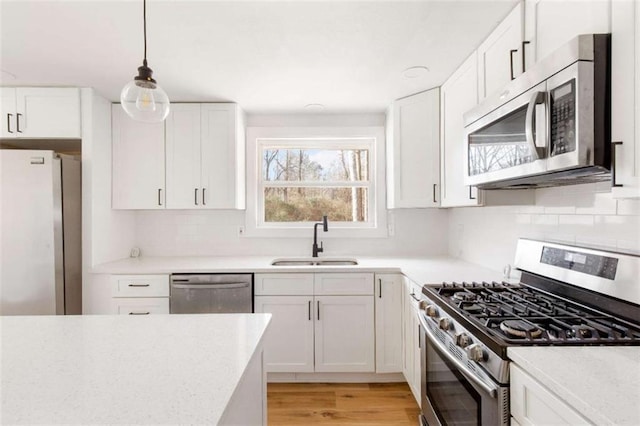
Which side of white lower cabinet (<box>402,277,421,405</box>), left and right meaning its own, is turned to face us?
left

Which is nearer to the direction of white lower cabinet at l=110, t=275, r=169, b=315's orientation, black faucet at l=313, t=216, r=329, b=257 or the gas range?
the gas range

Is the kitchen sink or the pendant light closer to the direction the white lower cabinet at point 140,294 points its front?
the pendant light

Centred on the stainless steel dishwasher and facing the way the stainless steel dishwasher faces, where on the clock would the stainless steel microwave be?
The stainless steel microwave is roughly at 11 o'clock from the stainless steel dishwasher.

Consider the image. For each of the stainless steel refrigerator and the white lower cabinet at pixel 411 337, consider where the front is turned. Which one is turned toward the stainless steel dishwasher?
the white lower cabinet

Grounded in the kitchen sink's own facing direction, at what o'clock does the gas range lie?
The gas range is roughly at 11 o'clock from the kitchen sink.

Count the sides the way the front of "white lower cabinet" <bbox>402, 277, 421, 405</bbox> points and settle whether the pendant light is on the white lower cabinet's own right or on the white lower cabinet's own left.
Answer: on the white lower cabinet's own left

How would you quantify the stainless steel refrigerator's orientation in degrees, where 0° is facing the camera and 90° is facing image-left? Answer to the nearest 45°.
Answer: approximately 45°

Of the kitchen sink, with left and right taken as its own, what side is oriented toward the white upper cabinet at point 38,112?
right

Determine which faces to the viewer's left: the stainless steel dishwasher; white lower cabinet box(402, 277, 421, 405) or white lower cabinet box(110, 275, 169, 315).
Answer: white lower cabinet box(402, 277, 421, 405)

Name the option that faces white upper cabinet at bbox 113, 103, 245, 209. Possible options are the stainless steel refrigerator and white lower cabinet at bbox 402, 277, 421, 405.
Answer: the white lower cabinet
